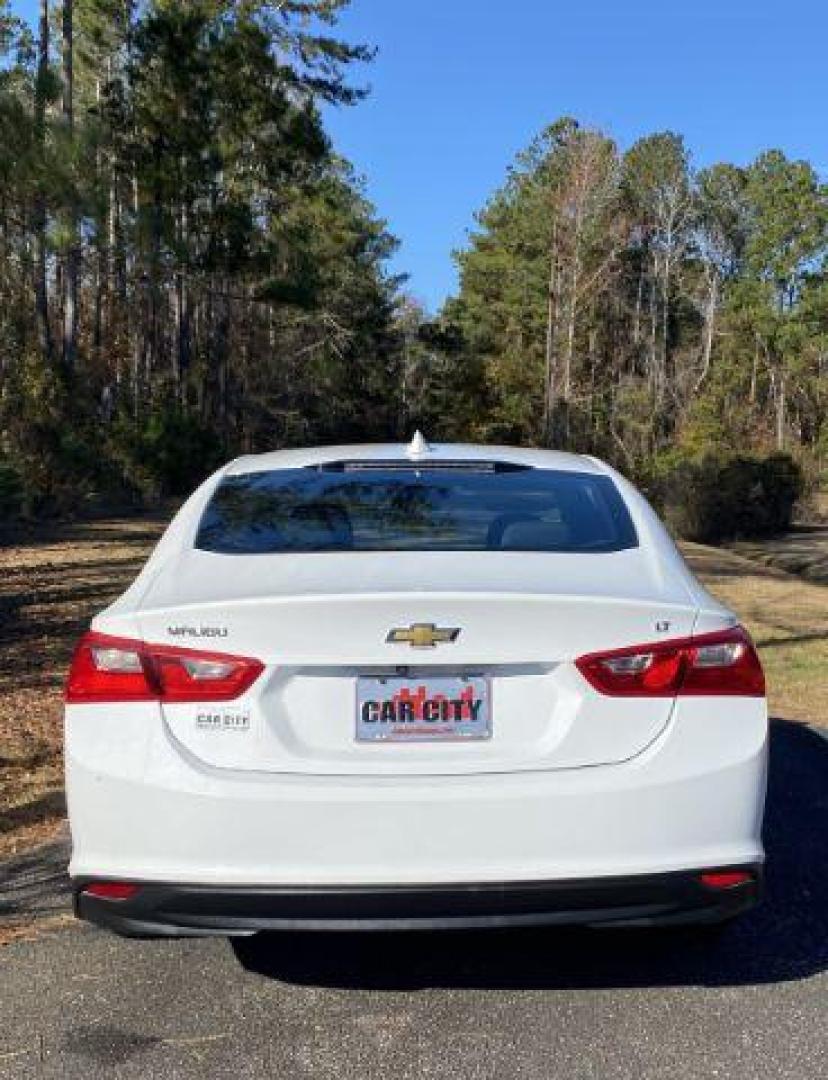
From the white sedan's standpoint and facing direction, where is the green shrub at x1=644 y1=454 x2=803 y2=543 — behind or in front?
in front

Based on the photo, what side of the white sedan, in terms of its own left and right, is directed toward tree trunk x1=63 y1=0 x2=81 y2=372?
front

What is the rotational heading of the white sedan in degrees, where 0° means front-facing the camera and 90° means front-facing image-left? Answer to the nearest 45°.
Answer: approximately 180°

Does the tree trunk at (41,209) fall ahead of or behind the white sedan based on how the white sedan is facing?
ahead
